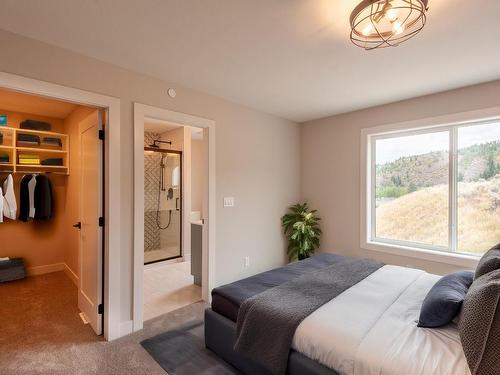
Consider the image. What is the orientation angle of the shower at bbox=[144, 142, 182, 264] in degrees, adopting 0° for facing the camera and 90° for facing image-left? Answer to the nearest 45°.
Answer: approximately 315°

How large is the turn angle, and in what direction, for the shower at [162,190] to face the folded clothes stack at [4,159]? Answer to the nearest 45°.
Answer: approximately 90° to its right

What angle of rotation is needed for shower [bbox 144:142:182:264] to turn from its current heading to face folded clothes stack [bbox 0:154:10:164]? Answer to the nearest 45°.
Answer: approximately 90° to its right

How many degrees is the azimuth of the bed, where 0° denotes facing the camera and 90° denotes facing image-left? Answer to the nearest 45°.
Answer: approximately 135°

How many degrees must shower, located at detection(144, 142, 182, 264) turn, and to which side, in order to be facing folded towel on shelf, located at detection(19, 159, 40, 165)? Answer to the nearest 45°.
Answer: approximately 90° to its right

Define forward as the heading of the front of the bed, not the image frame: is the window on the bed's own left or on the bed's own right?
on the bed's own right

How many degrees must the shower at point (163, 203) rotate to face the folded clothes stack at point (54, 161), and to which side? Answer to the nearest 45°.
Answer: approximately 90° to its right

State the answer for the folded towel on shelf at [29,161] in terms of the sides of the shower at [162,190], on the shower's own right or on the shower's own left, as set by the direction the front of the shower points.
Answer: on the shower's own right

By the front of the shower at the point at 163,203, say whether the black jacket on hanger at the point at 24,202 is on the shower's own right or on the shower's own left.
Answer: on the shower's own right

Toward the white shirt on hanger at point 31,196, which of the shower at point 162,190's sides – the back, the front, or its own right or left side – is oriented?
right
